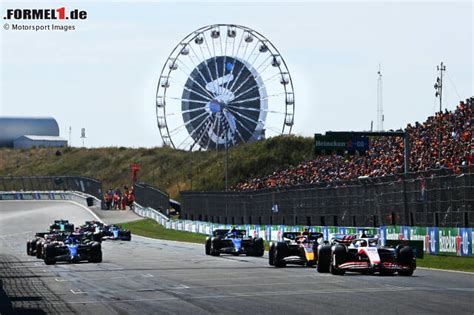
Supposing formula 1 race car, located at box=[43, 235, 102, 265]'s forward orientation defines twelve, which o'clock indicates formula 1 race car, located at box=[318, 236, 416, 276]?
formula 1 race car, located at box=[318, 236, 416, 276] is roughly at 11 o'clock from formula 1 race car, located at box=[43, 235, 102, 265].

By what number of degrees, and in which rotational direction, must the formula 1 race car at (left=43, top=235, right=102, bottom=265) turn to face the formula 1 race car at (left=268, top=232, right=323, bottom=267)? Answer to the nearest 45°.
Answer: approximately 45° to its left

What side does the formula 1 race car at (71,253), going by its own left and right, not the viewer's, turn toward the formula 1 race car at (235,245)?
left

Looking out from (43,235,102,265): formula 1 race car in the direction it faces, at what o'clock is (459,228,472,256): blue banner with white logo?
The blue banner with white logo is roughly at 10 o'clock from the formula 1 race car.

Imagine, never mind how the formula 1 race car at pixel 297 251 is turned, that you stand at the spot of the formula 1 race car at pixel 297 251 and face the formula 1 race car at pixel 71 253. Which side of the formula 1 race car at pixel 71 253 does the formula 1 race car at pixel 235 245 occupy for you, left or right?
right

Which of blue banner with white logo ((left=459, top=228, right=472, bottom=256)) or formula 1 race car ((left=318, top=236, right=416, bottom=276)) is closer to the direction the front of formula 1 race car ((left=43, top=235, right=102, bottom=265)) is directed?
the formula 1 race car

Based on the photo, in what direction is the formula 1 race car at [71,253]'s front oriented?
toward the camera
